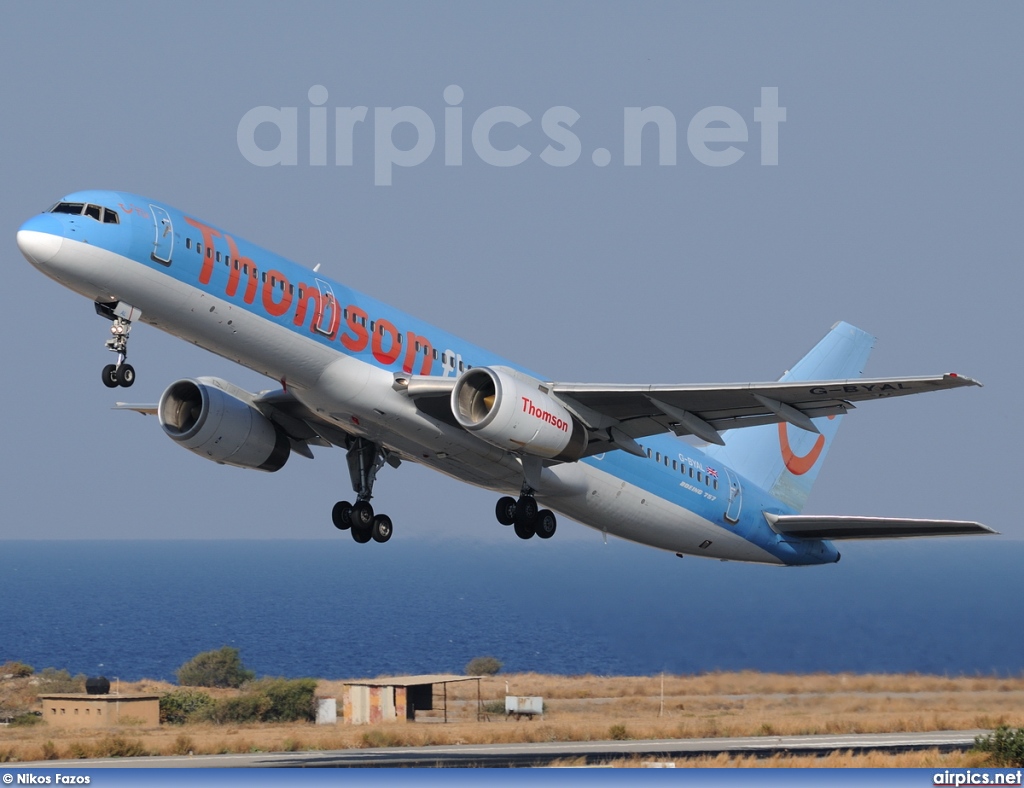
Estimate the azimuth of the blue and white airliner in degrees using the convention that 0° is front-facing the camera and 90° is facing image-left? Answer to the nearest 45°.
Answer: approximately 45°
